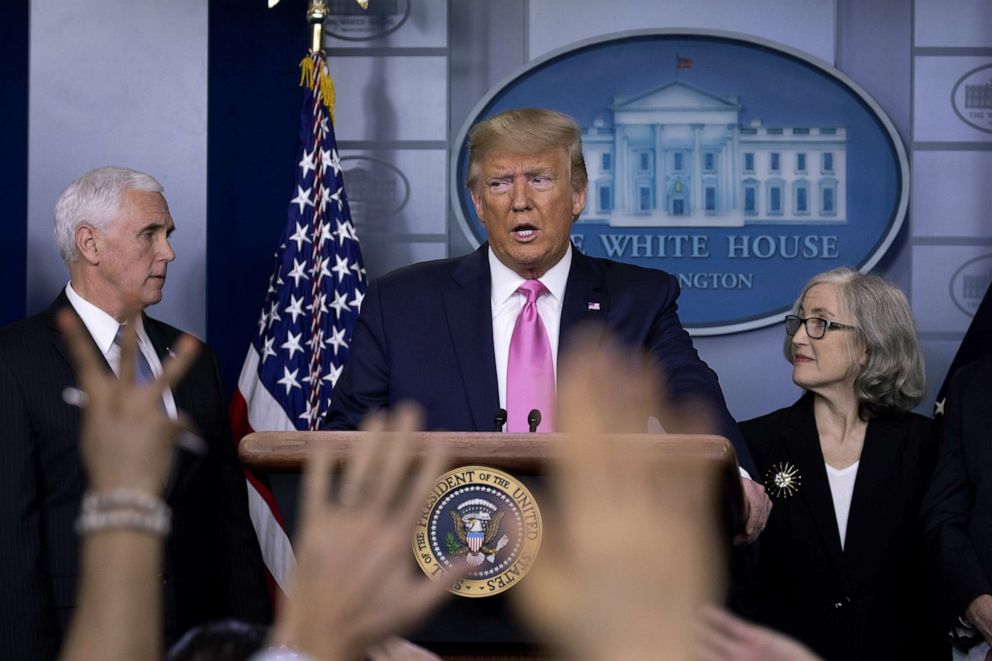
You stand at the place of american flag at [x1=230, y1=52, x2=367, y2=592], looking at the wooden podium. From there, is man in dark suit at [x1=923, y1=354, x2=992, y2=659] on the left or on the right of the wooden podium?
left

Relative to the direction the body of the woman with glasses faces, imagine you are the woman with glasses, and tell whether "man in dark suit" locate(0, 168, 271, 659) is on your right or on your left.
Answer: on your right

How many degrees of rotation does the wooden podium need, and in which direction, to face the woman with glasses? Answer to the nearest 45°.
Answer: approximately 135° to its left

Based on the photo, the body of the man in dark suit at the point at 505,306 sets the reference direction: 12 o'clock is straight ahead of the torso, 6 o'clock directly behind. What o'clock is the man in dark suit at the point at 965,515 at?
the man in dark suit at the point at 965,515 is roughly at 8 o'clock from the man in dark suit at the point at 505,306.

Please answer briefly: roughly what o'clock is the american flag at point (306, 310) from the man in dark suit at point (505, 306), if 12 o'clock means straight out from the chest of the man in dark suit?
The american flag is roughly at 5 o'clock from the man in dark suit.

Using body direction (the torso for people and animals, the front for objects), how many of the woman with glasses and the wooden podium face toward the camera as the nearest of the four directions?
2

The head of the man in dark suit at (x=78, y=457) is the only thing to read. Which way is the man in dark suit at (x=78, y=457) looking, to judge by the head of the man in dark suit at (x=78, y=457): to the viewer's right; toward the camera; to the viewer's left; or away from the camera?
to the viewer's right

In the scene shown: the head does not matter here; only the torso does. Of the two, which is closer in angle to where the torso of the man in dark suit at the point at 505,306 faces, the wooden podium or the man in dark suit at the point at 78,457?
the wooden podium
